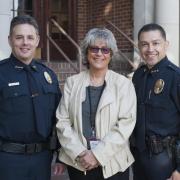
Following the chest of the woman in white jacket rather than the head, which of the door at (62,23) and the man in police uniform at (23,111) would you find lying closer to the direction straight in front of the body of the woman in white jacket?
the man in police uniform

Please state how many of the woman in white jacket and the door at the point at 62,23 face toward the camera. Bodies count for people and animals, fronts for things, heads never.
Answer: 2

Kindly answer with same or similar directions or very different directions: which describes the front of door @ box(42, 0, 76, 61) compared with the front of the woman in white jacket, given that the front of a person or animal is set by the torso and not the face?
same or similar directions

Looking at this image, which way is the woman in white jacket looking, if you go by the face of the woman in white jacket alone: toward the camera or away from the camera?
toward the camera

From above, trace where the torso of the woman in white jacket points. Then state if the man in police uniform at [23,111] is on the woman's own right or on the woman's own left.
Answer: on the woman's own right

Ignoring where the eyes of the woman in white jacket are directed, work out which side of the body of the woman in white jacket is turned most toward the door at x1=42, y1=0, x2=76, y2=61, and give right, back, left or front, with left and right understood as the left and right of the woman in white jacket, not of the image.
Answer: back

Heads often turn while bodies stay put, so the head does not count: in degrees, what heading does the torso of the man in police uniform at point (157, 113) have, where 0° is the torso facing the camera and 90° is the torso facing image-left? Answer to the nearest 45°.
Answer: approximately 45°

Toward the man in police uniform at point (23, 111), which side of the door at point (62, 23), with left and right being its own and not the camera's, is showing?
front

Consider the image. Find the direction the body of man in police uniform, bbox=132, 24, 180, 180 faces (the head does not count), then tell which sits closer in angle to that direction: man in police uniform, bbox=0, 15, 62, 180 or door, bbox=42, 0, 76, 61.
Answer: the man in police uniform

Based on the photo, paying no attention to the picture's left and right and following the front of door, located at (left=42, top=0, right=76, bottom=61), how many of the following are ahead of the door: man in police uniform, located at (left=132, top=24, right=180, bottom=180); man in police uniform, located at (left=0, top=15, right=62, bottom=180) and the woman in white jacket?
3

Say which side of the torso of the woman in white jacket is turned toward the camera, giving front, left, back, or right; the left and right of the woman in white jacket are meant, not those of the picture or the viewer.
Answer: front
